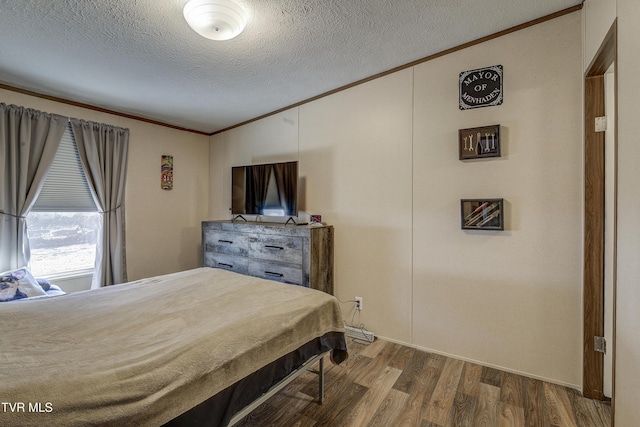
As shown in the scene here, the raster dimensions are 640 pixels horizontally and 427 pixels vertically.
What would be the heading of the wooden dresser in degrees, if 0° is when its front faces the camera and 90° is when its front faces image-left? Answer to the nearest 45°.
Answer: approximately 45°

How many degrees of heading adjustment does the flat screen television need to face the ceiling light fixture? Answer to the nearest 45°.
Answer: approximately 45° to its left

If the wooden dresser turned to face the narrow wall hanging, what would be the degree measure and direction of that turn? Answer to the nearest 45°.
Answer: approximately 90° to its right

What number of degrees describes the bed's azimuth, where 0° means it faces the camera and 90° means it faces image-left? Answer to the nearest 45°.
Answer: approximately 225°

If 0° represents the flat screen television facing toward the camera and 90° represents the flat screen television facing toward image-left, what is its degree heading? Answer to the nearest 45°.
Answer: approximately 45°

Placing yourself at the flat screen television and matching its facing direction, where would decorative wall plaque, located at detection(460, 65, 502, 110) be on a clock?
The decorative wall plaque is roughly at 9 o'clock from the flat screen television.
